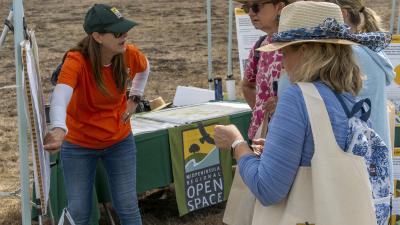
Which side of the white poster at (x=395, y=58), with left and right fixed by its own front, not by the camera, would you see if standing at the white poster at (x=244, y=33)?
right

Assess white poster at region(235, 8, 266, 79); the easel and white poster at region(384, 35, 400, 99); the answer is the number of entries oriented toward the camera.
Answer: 2

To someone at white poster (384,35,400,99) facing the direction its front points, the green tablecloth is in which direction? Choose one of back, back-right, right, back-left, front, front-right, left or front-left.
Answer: front-right

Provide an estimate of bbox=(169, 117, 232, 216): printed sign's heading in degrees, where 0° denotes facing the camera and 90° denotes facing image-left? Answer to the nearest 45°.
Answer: approximately 315°

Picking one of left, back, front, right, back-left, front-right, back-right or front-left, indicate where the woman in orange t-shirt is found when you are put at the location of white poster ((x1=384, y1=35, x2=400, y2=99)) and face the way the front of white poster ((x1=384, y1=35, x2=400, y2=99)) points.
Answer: front-right

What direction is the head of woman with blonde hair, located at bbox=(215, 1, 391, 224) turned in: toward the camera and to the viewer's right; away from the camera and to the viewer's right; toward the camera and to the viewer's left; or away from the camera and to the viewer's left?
away from the camera and to the viewer's left

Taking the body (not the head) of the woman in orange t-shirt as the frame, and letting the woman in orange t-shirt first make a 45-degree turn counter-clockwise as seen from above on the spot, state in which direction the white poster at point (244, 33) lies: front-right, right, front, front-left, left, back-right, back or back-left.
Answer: front-left

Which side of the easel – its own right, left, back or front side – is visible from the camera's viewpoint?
right

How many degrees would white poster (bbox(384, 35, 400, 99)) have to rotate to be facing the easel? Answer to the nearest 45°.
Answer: approximately 45° to its right

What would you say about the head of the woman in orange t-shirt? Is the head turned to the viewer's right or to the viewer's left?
to the viewer's right

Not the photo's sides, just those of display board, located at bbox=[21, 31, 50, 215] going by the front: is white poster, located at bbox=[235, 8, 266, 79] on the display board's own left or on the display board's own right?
on the display board's own left

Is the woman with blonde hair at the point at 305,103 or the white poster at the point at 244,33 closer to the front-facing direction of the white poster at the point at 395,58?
the woman with blonde hair
